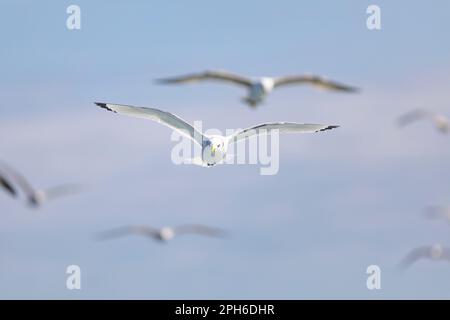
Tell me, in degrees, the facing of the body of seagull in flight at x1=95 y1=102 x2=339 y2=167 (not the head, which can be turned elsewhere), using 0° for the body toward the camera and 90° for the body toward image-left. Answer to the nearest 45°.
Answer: approximately 0°
